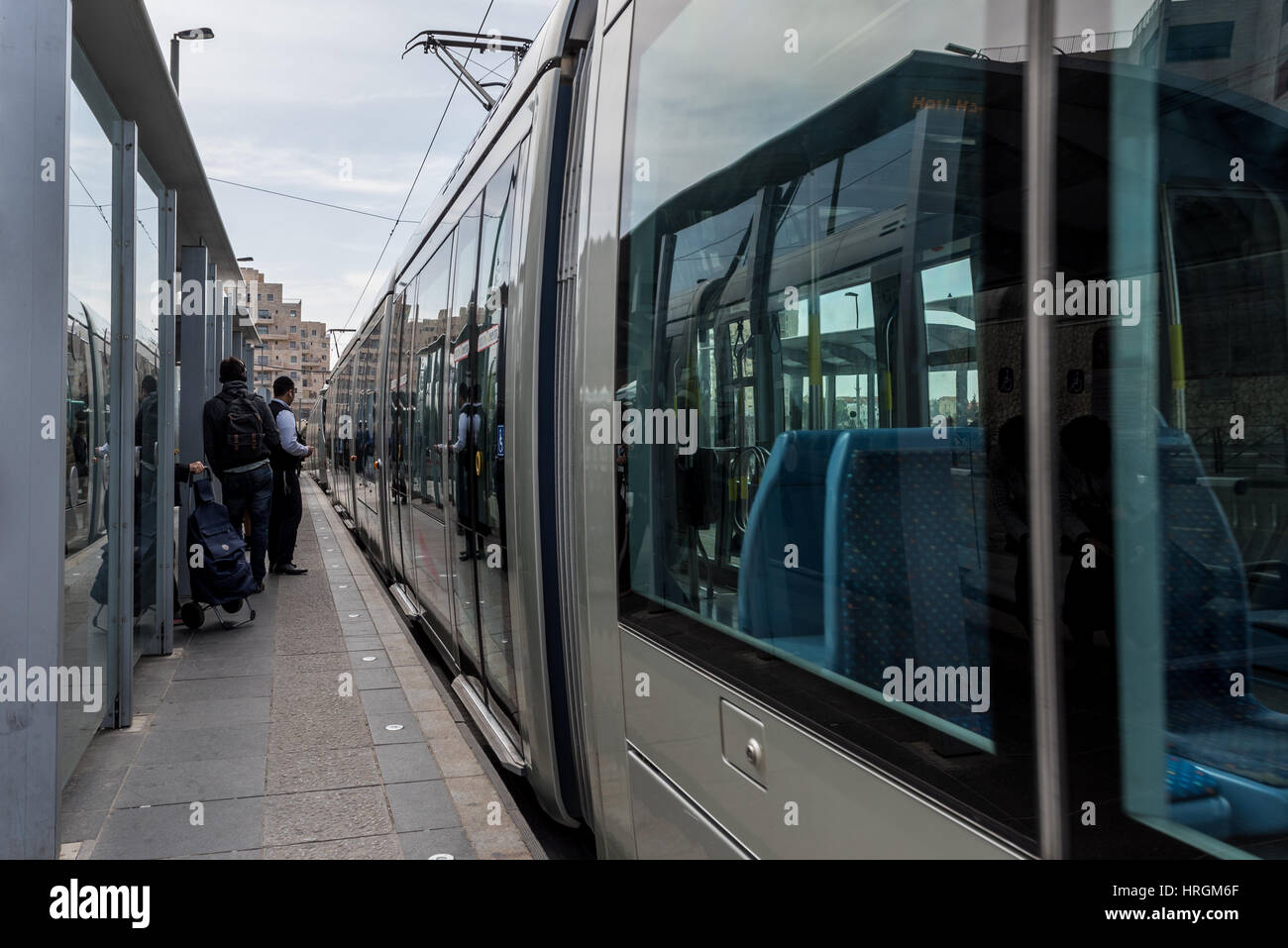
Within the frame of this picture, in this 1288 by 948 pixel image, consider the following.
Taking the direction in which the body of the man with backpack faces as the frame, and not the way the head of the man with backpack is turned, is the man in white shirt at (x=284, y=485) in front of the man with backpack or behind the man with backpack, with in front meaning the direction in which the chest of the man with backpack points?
in front

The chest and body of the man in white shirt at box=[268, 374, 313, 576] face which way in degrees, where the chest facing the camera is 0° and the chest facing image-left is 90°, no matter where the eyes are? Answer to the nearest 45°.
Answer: approximately 270°

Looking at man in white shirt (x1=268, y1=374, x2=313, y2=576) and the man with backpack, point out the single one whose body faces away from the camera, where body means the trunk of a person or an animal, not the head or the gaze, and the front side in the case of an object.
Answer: the man with backpack

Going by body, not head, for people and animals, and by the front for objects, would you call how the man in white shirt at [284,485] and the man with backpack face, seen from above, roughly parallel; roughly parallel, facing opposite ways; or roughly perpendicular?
roughly perpendicular

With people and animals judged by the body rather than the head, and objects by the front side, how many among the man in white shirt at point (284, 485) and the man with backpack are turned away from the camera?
1

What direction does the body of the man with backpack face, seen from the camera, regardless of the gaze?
away from the camera
